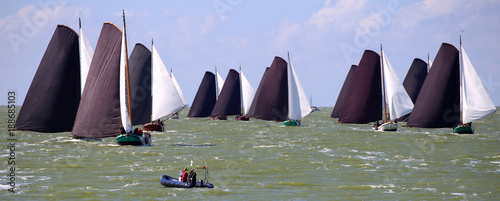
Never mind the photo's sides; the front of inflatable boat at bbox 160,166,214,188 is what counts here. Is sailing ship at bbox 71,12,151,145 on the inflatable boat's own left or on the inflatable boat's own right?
on the inflatable boat's own right

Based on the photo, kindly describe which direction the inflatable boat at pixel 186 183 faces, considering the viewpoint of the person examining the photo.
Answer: facing to the left of the viewer
